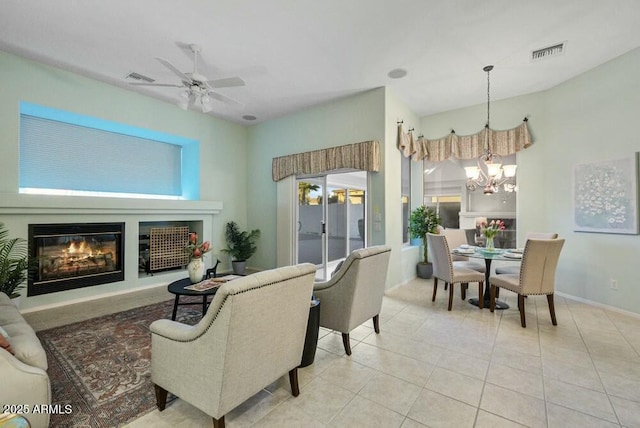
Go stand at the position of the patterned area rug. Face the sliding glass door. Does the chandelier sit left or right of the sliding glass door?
right

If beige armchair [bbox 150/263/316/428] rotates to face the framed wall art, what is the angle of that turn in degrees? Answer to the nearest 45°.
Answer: approximately 135° to its right

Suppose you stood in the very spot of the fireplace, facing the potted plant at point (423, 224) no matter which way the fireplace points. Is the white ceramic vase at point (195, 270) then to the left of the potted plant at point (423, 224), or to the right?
right

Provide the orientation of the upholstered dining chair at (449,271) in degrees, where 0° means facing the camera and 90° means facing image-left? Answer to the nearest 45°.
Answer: approximately 225°

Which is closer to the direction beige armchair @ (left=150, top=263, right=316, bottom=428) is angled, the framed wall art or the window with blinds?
the window with blinds

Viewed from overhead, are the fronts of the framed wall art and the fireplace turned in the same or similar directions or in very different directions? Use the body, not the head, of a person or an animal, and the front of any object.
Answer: very different directions

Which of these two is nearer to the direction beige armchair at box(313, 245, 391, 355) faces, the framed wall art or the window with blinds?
the window with blinds

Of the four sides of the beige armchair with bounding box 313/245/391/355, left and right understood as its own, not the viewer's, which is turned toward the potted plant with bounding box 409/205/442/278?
right

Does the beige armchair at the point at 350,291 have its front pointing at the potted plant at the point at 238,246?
yes

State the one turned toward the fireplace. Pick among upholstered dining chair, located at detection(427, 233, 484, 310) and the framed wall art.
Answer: the framed wall art

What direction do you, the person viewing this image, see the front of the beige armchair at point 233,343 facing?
facing away from the viewer and to the left of the viewer

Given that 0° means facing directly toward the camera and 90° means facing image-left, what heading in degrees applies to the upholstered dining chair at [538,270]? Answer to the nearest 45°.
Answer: approximately 135°
